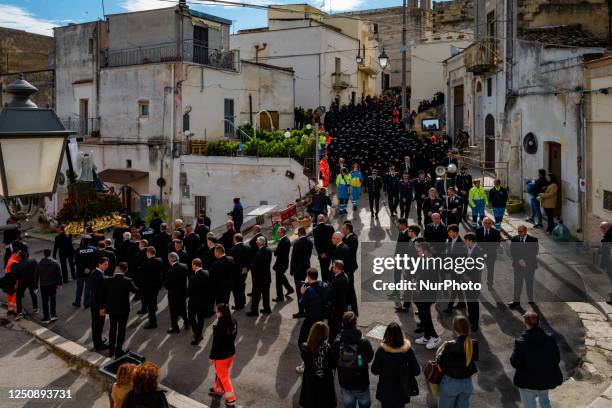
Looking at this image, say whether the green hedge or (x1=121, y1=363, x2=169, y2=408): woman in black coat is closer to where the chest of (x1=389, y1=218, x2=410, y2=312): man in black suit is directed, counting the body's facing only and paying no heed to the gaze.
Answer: the woman in black coat

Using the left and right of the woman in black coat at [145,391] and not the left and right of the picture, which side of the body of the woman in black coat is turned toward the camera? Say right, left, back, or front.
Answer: back

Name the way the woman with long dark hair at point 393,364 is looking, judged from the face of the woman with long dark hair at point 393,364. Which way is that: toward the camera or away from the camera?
away from the camera
